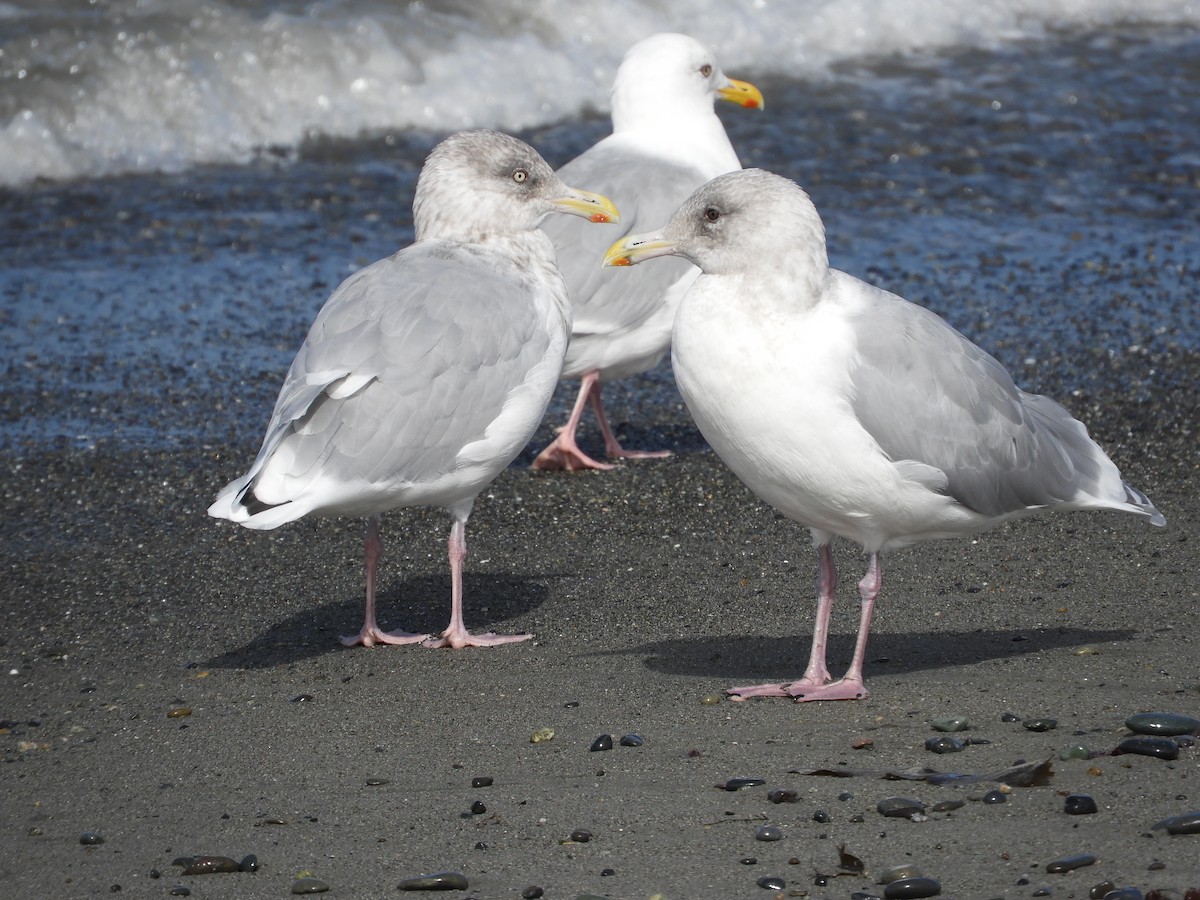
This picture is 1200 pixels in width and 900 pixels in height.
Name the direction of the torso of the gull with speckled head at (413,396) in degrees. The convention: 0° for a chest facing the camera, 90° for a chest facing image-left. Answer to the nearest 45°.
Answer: approximately 270°

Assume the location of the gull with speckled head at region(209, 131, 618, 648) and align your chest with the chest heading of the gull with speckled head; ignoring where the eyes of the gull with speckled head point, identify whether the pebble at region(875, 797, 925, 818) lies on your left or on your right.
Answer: on your right

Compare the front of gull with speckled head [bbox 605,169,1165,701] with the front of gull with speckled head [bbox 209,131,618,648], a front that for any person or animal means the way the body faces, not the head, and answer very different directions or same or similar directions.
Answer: very different directions

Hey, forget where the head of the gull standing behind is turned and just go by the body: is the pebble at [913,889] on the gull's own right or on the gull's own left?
on the gull's own right

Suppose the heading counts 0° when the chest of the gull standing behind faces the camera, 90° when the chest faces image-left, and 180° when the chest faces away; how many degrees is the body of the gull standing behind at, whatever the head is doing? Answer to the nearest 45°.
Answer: approximately 270°

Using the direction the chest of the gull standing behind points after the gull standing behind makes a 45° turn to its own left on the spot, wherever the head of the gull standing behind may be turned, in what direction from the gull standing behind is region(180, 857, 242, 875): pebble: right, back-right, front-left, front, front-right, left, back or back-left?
back-right

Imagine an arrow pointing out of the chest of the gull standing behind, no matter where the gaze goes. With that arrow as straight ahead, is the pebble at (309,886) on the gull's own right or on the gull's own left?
on the gull's own right

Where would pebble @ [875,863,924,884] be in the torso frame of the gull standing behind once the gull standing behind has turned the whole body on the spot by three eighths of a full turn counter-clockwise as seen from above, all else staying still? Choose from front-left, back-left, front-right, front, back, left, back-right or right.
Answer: back-left

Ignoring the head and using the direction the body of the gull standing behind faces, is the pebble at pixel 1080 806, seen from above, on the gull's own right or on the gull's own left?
on the gull's own right

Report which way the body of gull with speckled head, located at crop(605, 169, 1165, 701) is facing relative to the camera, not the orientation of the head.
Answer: to the viewer's left
